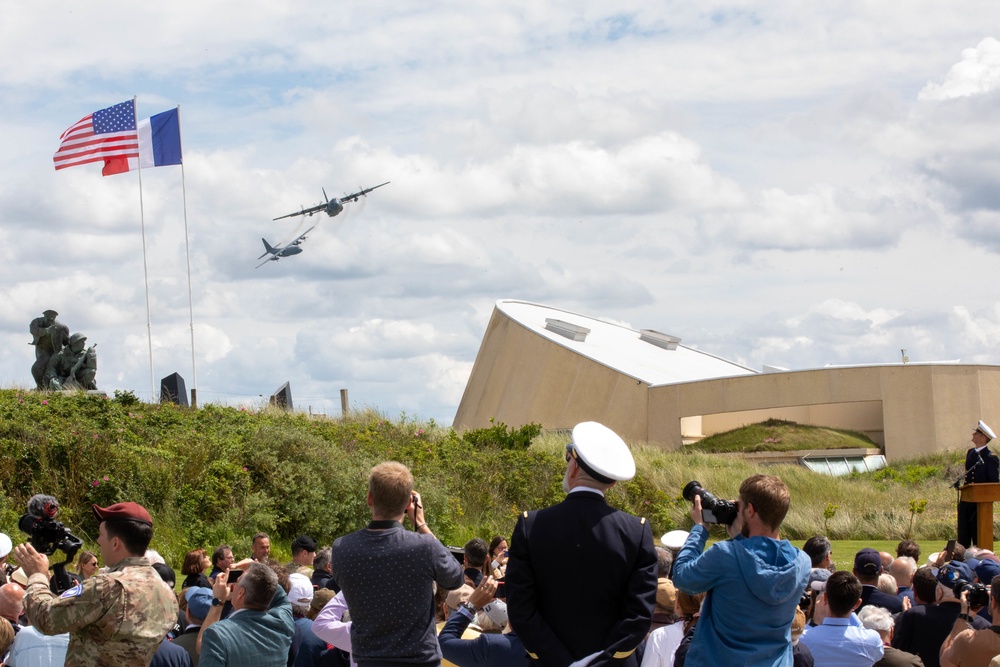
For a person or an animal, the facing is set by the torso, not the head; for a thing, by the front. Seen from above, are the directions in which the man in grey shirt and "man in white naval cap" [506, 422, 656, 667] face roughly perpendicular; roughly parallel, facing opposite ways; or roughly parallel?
roughly parallel

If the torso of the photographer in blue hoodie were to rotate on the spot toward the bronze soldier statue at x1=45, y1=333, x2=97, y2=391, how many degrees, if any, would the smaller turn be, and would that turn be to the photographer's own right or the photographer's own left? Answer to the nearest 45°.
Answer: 0° — they already face it

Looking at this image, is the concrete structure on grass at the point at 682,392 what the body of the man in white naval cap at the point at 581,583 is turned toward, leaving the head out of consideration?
yes

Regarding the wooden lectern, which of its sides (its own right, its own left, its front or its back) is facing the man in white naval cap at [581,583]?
front

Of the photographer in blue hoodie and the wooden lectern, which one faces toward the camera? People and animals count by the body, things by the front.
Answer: the wooden lectern

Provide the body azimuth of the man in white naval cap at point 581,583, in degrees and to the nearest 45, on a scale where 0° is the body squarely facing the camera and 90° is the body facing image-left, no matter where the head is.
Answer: approximately 180°

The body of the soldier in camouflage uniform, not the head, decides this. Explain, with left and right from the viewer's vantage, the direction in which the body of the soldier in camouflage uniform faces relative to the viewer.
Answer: facing away from the viewer and to the left of the viewer

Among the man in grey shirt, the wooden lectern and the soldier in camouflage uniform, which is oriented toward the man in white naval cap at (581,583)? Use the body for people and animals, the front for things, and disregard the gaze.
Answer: the wooden lectern

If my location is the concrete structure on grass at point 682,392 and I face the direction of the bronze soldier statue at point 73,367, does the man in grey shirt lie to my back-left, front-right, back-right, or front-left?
front-left

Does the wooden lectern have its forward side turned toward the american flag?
no

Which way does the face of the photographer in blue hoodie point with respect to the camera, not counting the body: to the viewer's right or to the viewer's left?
to the viewer's left

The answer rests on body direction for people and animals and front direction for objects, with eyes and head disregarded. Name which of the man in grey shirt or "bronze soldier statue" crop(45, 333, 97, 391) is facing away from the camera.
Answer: the man in grey shirt

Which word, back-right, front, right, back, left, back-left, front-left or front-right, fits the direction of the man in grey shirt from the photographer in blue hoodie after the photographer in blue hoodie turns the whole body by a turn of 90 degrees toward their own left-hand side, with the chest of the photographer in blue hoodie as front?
front-right

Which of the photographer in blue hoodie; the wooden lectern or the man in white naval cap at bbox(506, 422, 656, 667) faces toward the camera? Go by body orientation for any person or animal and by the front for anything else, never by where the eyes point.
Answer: the wooden lectern

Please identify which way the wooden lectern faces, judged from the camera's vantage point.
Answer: facing the viewer

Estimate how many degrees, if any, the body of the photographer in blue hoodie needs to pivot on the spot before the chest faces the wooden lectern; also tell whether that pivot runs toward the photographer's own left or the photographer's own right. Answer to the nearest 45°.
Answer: approximately 45° to the photographer's own right

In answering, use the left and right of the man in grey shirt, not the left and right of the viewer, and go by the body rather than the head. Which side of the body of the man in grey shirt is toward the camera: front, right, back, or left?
back
